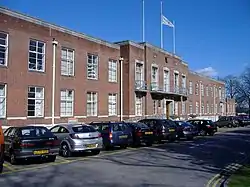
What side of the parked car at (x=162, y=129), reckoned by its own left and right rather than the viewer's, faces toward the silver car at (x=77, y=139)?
left

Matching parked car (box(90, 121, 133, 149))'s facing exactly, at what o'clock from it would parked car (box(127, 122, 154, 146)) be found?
parked car (box(127, 122, 154, 146)) is roughly at 3 o'clock from parked car (box(90, 121, 133, 149)).

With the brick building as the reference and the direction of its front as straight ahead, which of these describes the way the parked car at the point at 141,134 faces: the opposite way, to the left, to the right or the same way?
the opposite way

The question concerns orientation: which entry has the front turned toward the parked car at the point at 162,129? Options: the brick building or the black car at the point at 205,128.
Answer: the brick building

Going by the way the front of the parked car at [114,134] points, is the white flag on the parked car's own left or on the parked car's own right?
on the parked car's own right

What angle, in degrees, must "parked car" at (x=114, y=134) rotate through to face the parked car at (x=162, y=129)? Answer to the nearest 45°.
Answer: approximately 90° to its right

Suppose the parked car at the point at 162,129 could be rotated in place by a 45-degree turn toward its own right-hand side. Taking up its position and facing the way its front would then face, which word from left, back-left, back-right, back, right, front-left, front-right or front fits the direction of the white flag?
front

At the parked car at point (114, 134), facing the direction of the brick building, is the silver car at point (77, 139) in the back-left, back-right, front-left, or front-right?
back-left

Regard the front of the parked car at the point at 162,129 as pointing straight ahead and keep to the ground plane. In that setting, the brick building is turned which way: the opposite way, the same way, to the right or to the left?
the opposite way

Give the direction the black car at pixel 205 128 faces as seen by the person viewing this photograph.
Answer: facing away from the viewer and to the left of the viewer

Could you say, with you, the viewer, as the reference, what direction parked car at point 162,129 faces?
facing away from the viewer and to the left of the viewer

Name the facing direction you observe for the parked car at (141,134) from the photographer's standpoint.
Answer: facing away from the viewer and to the left of the viewer

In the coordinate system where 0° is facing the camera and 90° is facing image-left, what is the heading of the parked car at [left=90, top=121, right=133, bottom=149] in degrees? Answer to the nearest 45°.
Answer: approximately 135°

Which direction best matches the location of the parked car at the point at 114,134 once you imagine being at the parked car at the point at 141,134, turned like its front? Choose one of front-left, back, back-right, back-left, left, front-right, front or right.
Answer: left

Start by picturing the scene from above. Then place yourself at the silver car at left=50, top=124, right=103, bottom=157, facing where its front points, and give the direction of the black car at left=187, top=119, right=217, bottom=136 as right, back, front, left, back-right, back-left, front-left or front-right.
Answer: right

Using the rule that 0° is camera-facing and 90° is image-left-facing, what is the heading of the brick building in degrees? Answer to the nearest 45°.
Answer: approximately 315°
